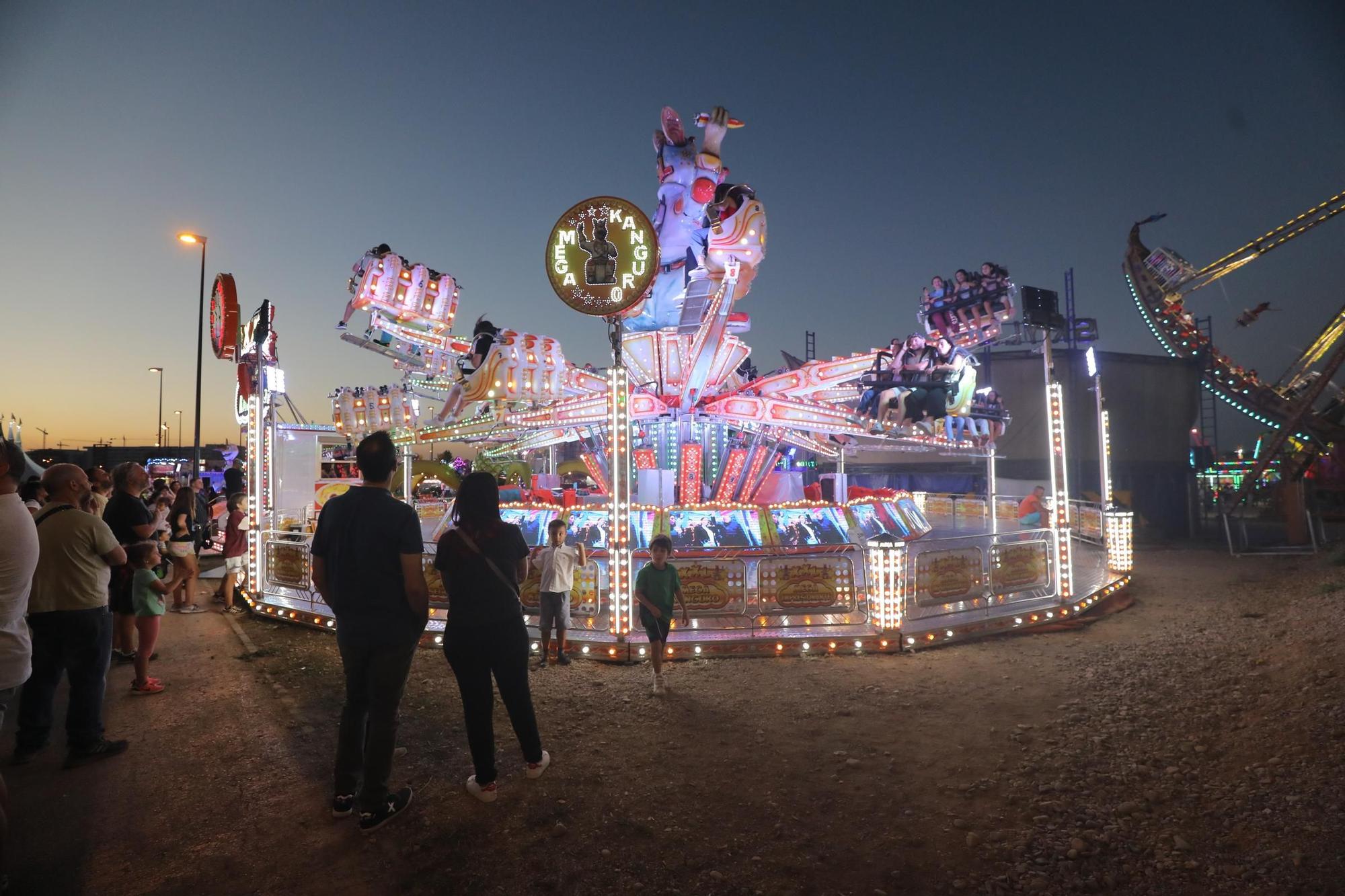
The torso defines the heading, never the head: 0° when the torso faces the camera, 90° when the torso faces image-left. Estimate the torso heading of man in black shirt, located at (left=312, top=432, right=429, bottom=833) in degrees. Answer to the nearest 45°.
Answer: approximately 225°

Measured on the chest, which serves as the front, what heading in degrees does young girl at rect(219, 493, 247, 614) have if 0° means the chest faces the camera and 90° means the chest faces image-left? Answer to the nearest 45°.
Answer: approximately 270°

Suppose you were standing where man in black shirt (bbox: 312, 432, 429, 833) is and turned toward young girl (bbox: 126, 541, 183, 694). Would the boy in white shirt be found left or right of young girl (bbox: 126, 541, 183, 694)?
right

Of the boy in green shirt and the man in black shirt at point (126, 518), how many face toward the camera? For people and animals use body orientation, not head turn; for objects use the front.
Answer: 1

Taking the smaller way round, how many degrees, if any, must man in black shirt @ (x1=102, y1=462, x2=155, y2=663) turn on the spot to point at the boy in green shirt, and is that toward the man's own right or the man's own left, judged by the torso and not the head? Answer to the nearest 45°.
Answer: approximately 45° to the man's own right

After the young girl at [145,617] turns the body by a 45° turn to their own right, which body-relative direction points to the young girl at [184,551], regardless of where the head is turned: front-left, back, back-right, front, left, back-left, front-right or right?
back-left

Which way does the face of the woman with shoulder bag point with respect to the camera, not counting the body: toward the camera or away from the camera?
away from the camera

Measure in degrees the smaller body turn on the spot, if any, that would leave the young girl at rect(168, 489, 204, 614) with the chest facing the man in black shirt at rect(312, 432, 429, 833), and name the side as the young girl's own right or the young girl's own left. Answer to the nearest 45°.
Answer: approximately 90° to the young girl's own right

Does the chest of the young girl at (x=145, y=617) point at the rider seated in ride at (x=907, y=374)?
yes

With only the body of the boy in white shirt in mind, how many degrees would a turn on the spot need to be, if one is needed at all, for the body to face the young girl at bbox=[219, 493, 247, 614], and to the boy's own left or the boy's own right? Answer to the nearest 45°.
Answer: approximately 135° to the boy's own right

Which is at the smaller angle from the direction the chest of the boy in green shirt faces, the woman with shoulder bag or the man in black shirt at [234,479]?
the woman with shoulder bag

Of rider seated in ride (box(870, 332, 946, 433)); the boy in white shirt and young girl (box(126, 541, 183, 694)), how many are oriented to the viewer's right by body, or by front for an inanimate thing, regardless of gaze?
1
